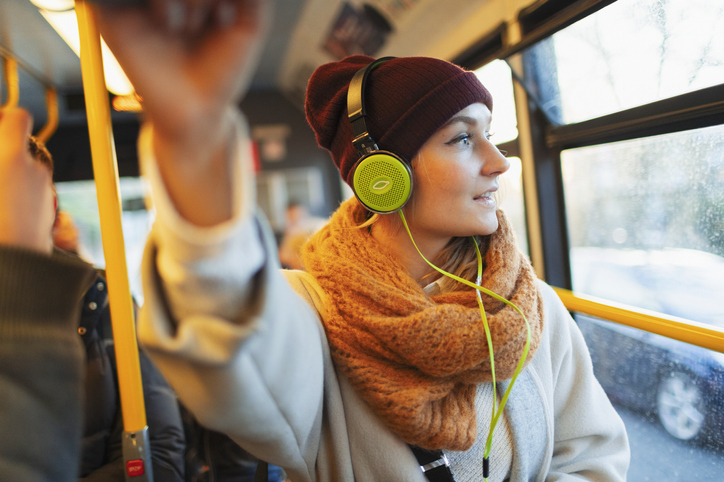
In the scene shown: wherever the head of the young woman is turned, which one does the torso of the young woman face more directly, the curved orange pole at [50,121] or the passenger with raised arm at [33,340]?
the passenger with raised arm

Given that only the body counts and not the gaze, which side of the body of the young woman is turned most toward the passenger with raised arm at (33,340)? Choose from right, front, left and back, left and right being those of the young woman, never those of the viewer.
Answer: right

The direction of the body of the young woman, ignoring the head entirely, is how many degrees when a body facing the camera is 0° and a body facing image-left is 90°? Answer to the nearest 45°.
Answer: approximately 315°

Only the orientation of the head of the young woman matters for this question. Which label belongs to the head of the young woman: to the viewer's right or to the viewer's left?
to the viewer's right

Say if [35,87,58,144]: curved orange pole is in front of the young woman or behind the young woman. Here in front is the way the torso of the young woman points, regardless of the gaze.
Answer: behind

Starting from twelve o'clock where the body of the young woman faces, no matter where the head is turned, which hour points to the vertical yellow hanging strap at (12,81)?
The vertical yellow hanging strap is roughly at 5 o'clock from the young woman.
